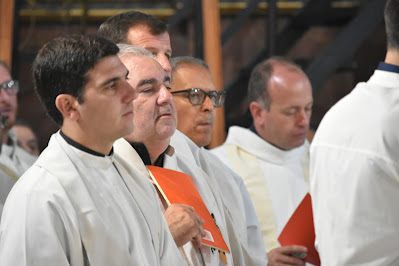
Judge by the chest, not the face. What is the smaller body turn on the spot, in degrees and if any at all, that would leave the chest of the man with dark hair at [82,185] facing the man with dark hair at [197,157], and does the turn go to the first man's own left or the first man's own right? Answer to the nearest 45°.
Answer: approximately 90° to the first man's own left

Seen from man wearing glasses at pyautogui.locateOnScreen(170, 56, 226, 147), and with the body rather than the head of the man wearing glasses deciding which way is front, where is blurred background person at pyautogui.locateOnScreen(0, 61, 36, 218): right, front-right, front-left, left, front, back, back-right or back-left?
back

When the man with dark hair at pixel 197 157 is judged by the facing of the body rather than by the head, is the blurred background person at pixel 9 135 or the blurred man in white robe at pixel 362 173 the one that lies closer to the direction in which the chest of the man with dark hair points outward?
the blurred man in white robe

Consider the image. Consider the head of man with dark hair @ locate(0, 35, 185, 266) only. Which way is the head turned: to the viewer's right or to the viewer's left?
to the viewer's right

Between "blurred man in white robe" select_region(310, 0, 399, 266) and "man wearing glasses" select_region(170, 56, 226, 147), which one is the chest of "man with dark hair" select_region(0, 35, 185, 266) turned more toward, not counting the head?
the blurred man in white robe
